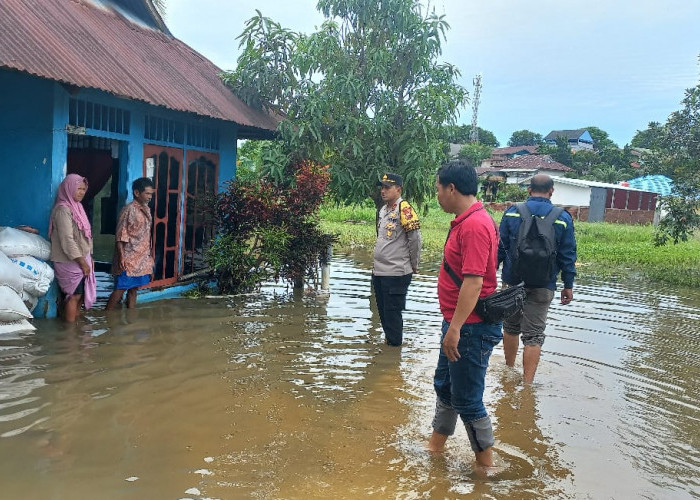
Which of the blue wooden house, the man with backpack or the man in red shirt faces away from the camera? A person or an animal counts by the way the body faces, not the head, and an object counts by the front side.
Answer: the man with backpack

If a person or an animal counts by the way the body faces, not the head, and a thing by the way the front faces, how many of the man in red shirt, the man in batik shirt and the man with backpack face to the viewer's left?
1

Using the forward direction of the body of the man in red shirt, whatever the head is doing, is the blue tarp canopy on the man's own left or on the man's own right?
on the man's own right

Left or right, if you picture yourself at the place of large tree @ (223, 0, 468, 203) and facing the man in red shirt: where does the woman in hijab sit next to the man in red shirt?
right

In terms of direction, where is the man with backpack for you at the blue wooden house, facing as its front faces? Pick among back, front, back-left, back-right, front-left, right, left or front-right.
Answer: front

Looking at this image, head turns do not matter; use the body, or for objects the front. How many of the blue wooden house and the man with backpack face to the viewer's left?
0

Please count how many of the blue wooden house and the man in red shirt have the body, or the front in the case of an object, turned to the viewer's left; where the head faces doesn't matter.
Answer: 1

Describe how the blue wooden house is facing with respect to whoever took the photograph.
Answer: facing the viewer and to the right of the viewer

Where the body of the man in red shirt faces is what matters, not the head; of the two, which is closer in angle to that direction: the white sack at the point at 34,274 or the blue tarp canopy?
the white sack

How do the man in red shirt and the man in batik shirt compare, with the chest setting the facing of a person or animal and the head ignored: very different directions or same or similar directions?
very different directions

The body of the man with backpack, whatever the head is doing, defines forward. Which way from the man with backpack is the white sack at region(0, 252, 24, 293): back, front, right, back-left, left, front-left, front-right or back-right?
left

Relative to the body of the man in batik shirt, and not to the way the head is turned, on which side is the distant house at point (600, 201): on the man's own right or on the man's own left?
on the man's own left

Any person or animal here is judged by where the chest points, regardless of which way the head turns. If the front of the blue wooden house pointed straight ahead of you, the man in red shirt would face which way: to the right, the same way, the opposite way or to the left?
the opposite way

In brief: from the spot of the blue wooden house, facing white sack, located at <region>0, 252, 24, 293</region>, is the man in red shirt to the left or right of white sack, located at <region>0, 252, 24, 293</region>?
left

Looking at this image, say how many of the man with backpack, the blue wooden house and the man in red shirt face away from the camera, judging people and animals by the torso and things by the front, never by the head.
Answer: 1

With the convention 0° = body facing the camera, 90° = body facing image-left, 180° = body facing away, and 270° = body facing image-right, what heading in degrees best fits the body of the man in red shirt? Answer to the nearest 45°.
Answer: approximately 90°

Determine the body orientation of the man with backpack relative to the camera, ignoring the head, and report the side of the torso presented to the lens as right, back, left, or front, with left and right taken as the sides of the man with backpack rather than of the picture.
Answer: back

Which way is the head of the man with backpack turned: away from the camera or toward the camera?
away from the camera

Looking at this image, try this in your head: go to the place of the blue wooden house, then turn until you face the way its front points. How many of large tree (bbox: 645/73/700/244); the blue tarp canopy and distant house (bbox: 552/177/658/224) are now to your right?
0
